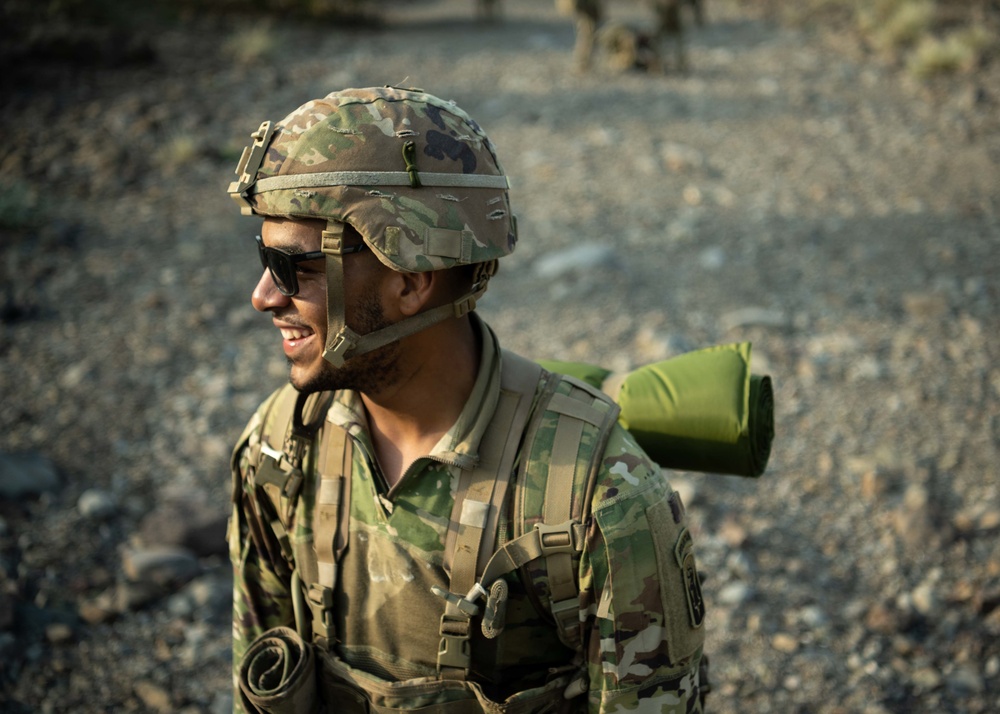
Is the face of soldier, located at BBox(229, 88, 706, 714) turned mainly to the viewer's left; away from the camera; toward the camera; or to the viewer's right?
to the viewer's left

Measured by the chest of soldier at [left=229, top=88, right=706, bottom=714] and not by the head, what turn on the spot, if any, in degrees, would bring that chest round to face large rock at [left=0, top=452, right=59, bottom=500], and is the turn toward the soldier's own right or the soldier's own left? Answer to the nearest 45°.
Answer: approximately 90° to the soldier's own right

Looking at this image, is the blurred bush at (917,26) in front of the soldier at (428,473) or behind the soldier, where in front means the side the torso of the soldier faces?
behind

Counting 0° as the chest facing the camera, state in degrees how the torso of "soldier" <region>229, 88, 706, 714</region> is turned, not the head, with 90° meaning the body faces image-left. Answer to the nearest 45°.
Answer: approximately 45°
